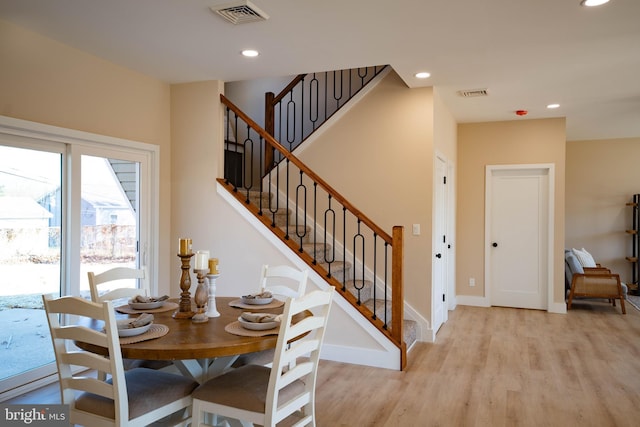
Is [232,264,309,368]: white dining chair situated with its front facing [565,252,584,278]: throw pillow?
no

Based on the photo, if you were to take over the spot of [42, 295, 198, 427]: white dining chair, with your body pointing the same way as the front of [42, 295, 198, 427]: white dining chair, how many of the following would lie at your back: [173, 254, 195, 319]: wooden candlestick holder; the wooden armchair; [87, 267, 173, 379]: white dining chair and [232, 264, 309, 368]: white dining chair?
0

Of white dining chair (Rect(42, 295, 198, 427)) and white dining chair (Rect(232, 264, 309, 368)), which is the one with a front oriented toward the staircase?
white dining chair (Rect(42, 295, 198, 427))

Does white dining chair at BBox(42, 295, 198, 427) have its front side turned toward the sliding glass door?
no

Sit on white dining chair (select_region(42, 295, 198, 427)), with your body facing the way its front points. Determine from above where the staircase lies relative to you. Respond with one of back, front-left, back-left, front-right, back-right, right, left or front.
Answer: front

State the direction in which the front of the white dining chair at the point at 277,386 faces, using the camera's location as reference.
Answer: facing away from the viewer and to the left of the viewer

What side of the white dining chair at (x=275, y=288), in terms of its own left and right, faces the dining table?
front

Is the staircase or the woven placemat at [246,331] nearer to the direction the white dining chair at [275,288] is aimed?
the woven placemat

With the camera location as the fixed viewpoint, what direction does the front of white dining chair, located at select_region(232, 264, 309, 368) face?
facing the viewer and to the left of the viewer

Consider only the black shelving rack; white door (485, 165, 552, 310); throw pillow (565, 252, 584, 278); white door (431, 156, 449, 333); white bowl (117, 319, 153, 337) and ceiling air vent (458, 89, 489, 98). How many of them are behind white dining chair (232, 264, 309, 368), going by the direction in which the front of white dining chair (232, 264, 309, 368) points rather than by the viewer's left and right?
5

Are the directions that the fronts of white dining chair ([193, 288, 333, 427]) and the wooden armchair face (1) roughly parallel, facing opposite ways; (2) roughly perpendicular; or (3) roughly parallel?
roughly parallel, facing opposite ways

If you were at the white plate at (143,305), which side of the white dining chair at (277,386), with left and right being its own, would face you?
front

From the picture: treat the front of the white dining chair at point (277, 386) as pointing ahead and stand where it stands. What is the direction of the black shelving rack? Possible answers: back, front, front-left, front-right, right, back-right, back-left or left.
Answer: right
